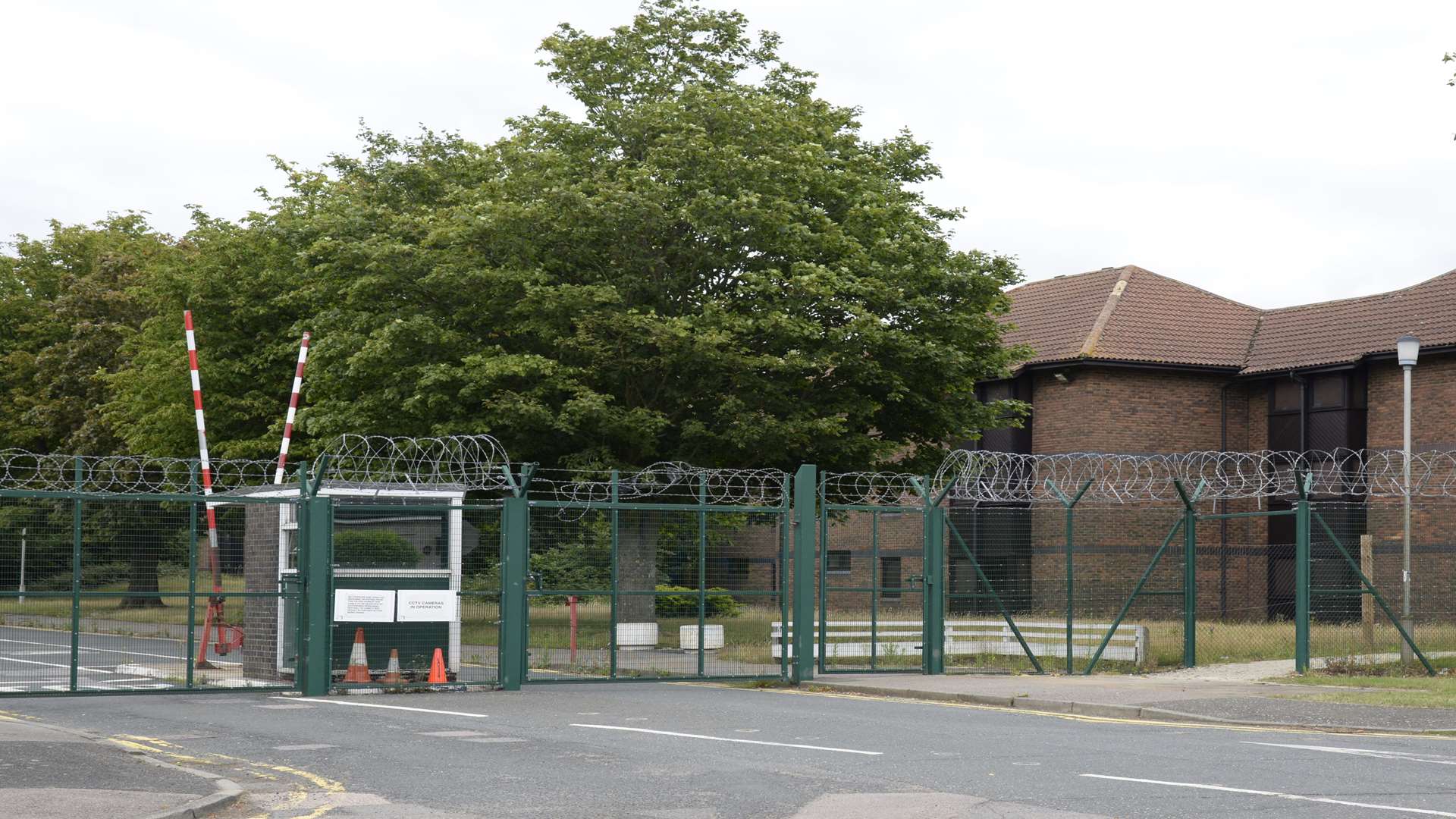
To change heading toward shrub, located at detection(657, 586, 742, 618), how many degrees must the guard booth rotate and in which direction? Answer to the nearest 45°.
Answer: approximately 135° to its left

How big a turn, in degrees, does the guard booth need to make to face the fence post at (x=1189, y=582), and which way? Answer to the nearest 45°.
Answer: approximately 90° to its left

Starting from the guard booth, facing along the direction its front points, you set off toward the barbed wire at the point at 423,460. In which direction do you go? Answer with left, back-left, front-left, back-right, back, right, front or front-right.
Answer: front

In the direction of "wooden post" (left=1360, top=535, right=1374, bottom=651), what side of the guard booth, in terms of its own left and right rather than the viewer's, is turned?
left

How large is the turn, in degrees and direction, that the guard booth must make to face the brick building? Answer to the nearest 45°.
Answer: approximately 135° to its left

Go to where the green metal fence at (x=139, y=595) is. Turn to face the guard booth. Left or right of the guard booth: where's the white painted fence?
left

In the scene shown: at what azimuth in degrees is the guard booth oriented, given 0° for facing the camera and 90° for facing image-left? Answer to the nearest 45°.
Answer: approximately 0°
